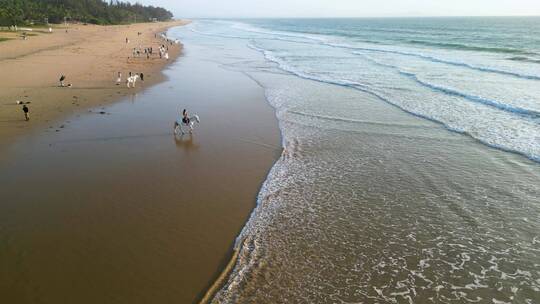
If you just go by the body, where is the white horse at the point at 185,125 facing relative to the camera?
to the viewer's right
